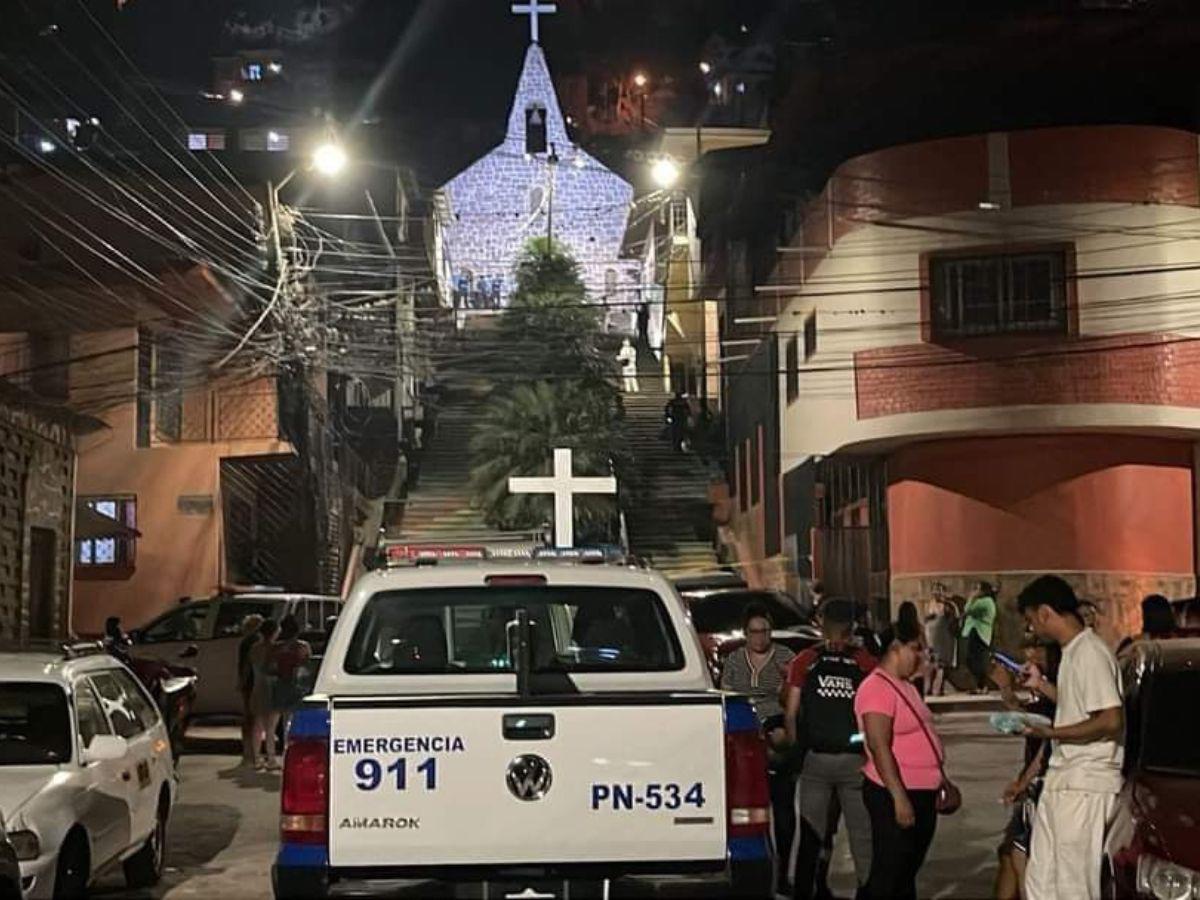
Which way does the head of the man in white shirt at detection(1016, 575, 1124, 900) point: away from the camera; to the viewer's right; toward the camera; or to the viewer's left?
to the viewer's left

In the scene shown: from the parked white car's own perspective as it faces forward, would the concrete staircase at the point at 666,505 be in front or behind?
behind

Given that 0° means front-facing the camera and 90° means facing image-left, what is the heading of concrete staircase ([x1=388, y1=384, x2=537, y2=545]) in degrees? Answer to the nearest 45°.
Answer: approximately 0°

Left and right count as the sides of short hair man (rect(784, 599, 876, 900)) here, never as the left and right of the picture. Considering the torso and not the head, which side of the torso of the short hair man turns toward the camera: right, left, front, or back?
back

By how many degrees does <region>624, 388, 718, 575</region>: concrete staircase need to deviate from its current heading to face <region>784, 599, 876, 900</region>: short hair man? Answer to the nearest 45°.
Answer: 0° — it already faces them

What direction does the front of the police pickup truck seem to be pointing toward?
away from the camera

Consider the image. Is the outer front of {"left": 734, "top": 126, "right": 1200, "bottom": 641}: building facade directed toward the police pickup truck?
yes

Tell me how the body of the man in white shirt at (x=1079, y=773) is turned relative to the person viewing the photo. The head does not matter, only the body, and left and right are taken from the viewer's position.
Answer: facing to the left of the viewer

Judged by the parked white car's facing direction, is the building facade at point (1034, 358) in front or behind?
behind

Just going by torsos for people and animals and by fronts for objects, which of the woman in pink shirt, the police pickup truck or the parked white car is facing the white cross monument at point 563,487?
the police pickup truck

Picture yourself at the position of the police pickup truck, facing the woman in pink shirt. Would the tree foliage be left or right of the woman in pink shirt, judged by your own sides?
left
